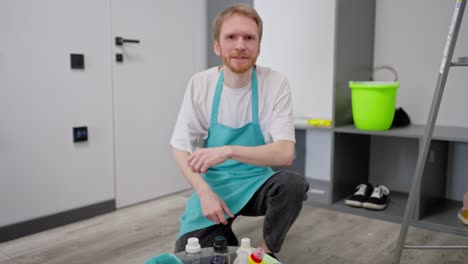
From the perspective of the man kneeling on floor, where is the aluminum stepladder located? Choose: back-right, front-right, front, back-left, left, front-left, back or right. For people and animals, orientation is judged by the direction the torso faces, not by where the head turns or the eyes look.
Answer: left

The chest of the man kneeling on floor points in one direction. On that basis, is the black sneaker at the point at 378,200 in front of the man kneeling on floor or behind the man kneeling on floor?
behind

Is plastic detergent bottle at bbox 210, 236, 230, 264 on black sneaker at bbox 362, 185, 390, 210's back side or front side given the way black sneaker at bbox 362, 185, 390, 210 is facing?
on the front side

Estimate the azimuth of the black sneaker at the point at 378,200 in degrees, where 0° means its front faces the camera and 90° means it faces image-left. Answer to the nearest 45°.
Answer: approximately 45°

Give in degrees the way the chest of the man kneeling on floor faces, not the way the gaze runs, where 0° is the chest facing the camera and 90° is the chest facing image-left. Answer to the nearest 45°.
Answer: approximately 0°

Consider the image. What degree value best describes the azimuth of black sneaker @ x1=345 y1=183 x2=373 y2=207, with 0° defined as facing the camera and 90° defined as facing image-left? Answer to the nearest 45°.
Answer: approximately 45°

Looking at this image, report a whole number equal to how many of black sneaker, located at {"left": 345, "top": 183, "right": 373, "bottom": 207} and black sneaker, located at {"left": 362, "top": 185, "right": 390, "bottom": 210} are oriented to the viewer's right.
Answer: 0
